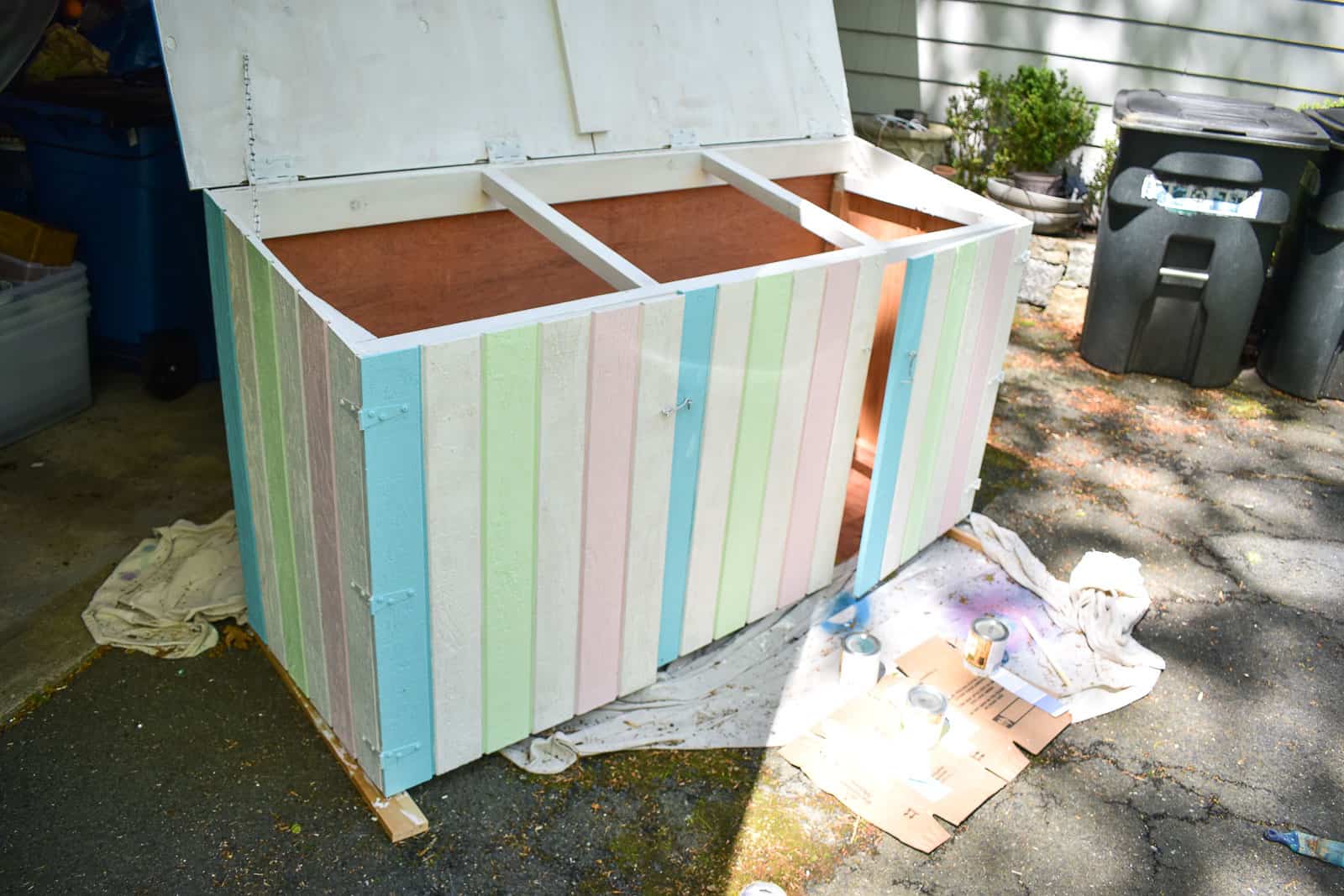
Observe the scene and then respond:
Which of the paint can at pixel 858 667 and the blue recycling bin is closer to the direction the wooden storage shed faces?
the paint can

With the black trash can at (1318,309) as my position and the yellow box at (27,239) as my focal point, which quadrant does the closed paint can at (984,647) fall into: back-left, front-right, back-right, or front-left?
front-left

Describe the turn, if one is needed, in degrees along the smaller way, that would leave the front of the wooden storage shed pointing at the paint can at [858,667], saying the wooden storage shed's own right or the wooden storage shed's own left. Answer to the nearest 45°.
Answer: approximately 45° to the wooden storage shed's own left

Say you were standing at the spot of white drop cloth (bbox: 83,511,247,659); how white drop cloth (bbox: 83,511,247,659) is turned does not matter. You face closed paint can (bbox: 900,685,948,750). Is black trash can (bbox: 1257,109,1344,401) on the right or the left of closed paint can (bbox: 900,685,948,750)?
left

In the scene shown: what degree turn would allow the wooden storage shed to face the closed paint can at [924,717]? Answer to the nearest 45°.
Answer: approximately 45° to its left

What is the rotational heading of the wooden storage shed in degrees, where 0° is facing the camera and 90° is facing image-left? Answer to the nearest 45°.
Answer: approximately 315°

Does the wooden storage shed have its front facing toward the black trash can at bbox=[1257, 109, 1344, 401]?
no

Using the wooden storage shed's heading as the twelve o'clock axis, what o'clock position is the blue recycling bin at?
The blue recycling bin is roughly at 6 o'clock from the wooden storage shed.

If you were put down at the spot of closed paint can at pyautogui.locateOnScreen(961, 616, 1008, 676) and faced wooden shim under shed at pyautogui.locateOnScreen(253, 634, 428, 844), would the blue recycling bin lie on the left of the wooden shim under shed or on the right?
right

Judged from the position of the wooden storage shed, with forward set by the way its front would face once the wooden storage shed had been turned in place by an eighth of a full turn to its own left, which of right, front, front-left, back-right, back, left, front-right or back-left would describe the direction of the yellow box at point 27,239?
back-left
